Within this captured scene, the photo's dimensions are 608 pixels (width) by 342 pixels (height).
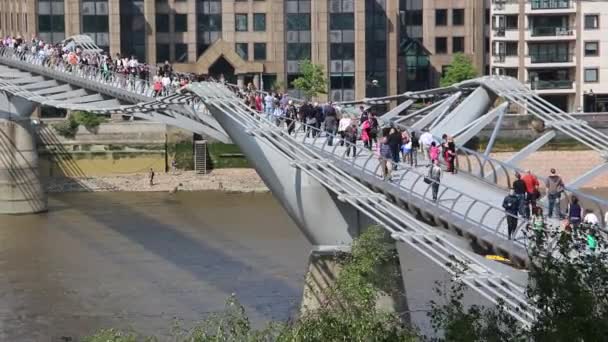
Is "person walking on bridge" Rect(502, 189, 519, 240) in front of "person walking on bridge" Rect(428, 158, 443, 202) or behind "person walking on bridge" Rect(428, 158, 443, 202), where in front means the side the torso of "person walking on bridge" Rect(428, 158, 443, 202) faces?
in front

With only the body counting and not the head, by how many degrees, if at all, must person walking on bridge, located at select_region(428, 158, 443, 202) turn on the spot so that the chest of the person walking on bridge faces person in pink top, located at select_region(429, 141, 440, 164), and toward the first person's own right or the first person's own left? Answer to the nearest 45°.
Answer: approximately 135° to the first person's own left

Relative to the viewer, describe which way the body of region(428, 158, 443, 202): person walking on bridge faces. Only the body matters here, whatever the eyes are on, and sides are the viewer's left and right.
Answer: facing the viewer and to the right of the viewer

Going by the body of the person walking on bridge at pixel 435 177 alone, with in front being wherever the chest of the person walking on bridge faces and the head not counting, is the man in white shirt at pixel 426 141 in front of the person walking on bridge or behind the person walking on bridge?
behind
